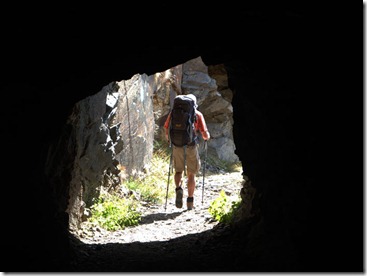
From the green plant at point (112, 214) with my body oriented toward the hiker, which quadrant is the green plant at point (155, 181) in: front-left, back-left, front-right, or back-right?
front-left

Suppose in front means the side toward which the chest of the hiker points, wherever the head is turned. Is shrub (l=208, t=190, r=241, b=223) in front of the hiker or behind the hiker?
behind

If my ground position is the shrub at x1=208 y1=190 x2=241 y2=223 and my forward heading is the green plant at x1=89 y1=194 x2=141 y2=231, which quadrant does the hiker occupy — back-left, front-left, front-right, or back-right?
front-right

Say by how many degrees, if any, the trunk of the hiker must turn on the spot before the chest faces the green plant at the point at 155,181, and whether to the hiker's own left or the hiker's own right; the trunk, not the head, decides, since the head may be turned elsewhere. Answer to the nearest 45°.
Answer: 0° — they already face it

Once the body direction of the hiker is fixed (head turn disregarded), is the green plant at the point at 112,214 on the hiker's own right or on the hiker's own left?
on the hiker's own left

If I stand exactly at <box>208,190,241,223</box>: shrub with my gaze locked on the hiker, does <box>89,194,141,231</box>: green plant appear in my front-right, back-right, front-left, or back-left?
front-left

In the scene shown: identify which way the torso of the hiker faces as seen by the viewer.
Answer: away from the camera
